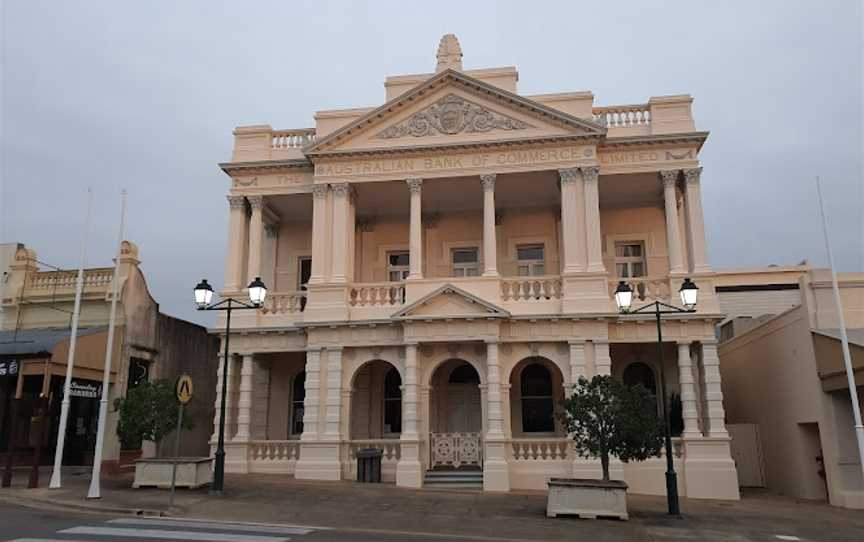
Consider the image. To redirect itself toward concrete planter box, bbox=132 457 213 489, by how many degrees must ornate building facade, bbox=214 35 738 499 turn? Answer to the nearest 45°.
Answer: approximately 45° to its right

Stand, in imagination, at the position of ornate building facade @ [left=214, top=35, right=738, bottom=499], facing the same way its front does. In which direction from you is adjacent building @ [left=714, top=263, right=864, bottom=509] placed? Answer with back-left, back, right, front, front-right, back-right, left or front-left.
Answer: left

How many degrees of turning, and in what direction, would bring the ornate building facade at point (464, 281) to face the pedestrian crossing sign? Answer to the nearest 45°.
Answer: approximately 45° to its right

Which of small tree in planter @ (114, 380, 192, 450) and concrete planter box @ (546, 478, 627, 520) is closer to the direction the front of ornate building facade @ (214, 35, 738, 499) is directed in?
the concrete planter box

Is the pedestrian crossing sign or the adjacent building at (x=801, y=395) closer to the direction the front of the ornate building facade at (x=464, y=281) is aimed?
the pedestrian crossing sign

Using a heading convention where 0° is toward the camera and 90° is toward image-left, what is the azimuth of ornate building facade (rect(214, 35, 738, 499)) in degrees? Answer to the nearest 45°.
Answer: approximately 0°

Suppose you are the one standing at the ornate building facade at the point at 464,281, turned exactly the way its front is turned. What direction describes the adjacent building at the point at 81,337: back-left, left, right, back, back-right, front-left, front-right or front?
right

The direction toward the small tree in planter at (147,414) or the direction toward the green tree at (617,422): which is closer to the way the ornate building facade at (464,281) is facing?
the green tree

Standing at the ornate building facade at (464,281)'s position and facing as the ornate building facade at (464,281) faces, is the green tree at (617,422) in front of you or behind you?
in front

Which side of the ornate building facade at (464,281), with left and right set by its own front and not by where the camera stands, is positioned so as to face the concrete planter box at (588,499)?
front
